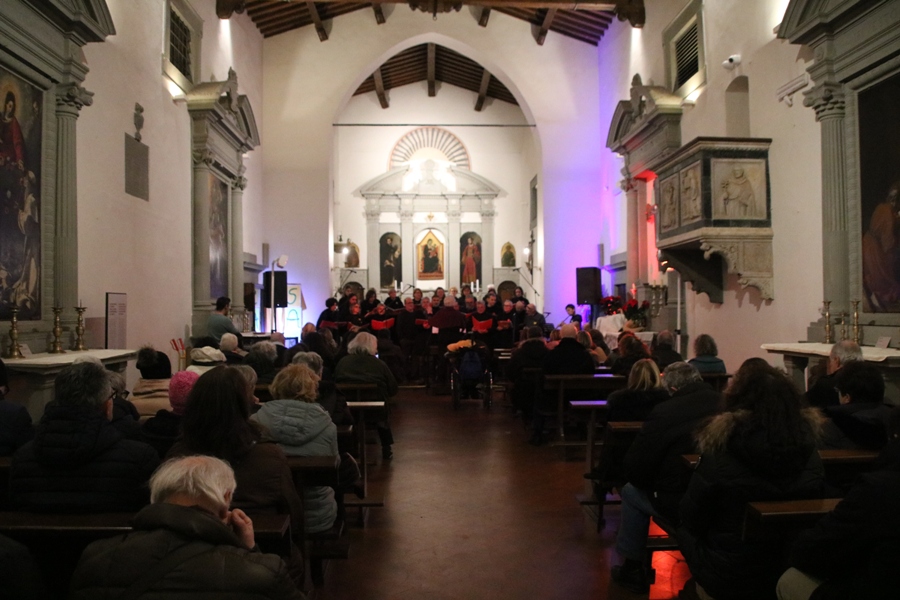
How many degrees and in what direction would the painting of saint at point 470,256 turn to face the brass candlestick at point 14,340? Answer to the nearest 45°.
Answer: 0° — it already faces it

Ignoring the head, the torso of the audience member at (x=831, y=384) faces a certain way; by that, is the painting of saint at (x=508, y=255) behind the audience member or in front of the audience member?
in front

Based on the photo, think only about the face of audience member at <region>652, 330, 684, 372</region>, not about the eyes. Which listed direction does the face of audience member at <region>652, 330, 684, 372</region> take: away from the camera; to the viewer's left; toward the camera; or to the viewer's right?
away from the camera

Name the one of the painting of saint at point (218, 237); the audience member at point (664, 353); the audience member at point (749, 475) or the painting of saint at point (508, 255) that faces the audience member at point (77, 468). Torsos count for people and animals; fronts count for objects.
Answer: the painting of saint at point (508, 255)

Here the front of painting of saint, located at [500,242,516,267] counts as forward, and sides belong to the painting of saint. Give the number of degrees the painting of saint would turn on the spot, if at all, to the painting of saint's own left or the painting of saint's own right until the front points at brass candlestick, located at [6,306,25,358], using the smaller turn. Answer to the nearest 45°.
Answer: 0° — it already faces it

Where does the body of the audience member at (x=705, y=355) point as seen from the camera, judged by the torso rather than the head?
away from the camera

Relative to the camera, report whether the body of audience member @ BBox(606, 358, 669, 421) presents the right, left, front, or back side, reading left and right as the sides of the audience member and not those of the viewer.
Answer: back

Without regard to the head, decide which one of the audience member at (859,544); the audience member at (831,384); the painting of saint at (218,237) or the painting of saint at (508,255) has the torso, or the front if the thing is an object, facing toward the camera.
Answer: the painting of saint at (508,255)

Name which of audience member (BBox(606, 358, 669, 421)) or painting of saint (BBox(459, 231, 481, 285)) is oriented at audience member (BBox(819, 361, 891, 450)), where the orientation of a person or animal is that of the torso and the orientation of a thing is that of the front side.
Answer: the painting of saint

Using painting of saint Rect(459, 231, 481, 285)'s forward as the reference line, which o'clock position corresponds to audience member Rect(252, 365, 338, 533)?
The audience member is roughly at 12 o'clock from the painting of saint.

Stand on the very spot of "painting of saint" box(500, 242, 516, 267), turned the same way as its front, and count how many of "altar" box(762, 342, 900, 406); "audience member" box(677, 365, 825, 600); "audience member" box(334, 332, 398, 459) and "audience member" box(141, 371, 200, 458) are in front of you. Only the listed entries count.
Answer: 4

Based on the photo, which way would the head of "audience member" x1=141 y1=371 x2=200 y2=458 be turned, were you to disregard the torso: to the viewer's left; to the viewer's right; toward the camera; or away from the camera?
away from the camera

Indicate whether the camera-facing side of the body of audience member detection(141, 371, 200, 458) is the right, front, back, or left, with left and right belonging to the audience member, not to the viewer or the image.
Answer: back

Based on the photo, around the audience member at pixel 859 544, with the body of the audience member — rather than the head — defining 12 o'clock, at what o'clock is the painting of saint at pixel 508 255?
The painting of saint is roughly at 11 o'clock from the audience member.
